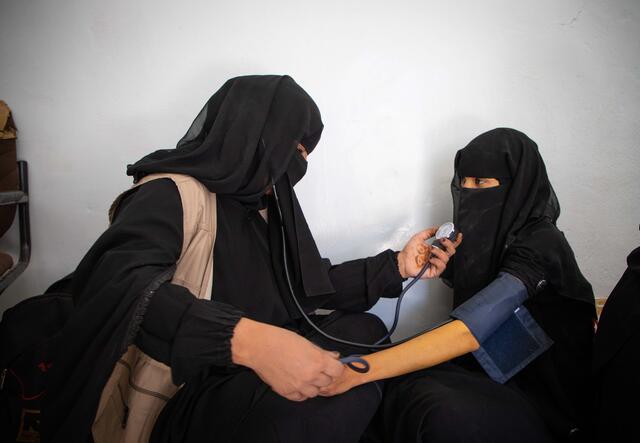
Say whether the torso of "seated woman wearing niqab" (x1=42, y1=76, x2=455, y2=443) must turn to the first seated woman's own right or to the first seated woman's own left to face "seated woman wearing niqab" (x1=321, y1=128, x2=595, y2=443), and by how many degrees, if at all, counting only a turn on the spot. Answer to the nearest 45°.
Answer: approximately 45° to the first seated woman's own left

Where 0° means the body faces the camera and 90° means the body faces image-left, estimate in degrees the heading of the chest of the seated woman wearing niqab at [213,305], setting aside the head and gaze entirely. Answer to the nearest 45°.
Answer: approximately 315°

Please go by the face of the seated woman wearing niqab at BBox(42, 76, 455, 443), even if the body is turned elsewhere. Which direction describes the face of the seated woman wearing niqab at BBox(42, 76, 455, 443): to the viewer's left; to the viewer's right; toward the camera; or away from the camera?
to the viewer's right
